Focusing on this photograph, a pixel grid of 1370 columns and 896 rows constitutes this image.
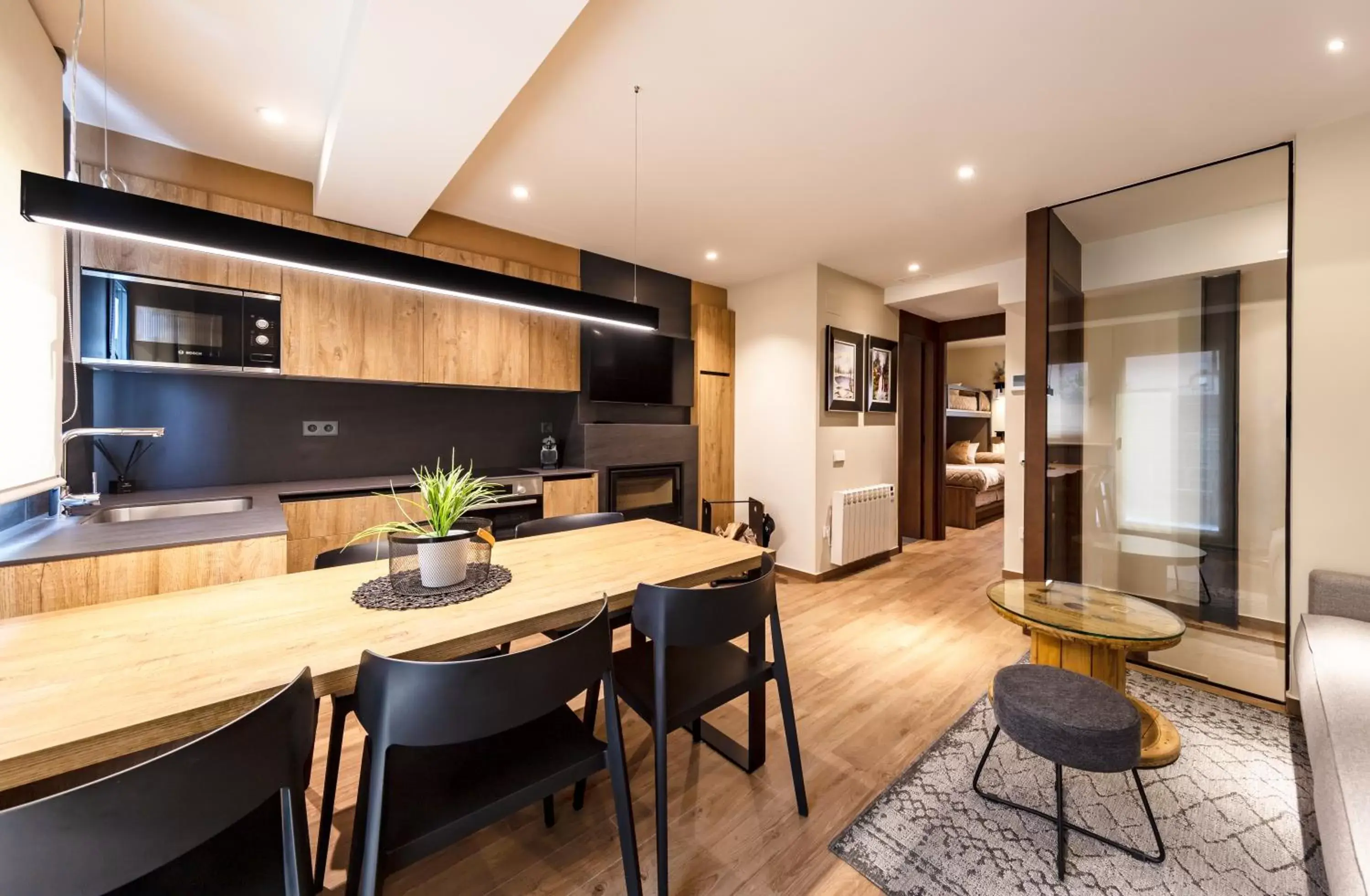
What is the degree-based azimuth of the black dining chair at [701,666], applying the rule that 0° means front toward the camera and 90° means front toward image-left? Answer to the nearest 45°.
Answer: approximately 135°

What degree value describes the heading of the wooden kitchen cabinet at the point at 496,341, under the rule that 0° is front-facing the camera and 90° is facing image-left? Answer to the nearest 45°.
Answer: approximately 315°

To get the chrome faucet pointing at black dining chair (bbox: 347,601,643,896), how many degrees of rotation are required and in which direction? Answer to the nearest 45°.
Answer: approximately 90° to its right

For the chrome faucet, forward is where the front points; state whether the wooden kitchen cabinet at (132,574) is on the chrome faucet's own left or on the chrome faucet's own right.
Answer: on the chrome faucet's own right

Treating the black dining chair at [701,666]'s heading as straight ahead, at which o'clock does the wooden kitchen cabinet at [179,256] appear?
The wooden kitchen cabinet is roughly at 11 o'clock from the black dining chair.

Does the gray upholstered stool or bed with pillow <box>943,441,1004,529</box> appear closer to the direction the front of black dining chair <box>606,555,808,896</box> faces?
the bed with pillow
